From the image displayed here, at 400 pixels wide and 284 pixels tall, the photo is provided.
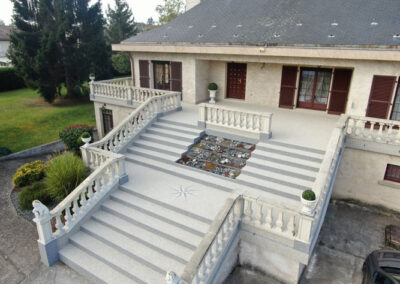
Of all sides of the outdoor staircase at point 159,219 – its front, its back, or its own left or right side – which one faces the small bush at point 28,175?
right

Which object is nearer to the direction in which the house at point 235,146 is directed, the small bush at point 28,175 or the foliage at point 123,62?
the small bush

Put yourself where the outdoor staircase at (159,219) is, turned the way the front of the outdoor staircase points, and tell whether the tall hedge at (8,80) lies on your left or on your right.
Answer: on your right

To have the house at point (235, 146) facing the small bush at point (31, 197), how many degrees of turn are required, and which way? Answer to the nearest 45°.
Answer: approximately 45° to its right

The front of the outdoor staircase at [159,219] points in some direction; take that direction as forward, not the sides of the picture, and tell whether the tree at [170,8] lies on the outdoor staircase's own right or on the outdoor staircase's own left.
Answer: on the outdoor staircase's own right

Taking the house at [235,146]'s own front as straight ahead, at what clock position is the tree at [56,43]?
The tree is roughly at 3 o'clock from the house.

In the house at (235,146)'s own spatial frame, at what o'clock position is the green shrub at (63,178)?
The green shrub is roughly at 1 o'clock from the house.

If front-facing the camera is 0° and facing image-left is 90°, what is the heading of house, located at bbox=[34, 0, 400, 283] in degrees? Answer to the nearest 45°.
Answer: approximately 45°

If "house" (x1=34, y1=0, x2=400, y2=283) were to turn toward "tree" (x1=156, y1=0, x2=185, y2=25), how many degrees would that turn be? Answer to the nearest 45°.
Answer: approximately 135° to its right

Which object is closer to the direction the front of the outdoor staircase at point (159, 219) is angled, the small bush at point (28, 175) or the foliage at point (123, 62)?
the small bush

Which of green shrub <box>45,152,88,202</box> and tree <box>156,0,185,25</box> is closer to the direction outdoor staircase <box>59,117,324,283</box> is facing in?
the green shrub

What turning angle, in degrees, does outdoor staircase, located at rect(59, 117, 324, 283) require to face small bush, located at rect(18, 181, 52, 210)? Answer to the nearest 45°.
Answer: approximately 90° to its right

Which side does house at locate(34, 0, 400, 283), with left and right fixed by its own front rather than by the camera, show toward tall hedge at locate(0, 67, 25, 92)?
right
